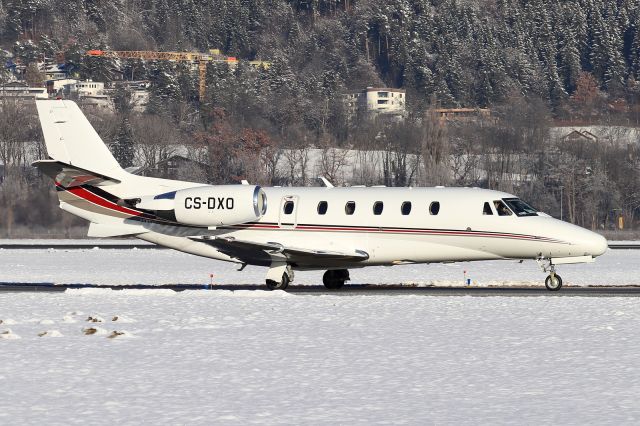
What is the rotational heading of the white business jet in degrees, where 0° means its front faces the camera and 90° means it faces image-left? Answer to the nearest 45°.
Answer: approximately 270°
